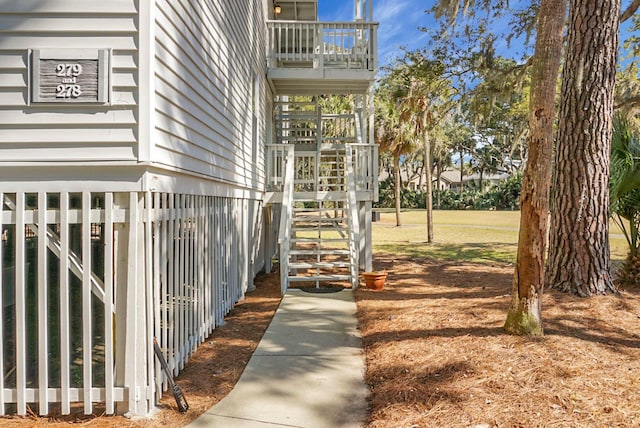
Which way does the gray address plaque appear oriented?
toward the camera

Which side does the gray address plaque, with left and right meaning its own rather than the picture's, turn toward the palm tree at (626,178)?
left

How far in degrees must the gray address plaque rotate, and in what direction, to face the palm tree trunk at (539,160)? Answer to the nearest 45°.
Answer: approximately 90° to its left

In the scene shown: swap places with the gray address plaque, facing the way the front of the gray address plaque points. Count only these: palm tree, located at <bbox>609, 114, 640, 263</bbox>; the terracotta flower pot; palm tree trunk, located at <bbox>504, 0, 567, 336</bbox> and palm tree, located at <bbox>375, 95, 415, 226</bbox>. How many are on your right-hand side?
0

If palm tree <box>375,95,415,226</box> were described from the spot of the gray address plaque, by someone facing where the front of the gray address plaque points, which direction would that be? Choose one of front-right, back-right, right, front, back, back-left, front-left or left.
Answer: back-left

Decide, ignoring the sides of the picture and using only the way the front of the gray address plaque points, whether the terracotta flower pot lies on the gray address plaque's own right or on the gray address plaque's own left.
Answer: on the gray address plaque's own left
